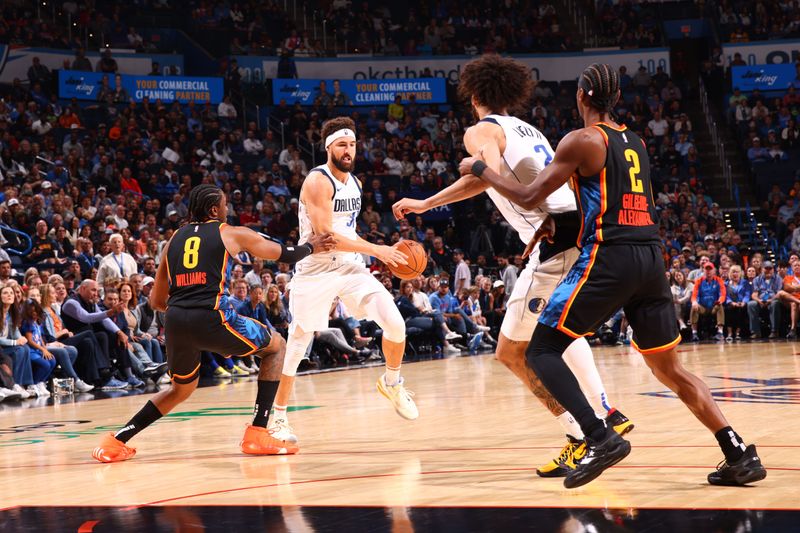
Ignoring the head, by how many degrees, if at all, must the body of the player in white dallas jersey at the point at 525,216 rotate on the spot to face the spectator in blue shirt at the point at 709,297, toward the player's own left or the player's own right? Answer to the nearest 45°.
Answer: approximately 45° to the player's own right

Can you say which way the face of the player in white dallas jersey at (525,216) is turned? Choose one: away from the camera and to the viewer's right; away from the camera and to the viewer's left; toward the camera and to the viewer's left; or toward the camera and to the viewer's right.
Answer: away from the camera and to the viewer's left

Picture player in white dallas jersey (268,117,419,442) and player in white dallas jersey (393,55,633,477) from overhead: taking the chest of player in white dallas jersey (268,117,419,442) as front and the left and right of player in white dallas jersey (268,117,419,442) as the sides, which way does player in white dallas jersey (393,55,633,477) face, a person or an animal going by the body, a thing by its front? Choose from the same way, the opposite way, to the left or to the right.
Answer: the opposite way

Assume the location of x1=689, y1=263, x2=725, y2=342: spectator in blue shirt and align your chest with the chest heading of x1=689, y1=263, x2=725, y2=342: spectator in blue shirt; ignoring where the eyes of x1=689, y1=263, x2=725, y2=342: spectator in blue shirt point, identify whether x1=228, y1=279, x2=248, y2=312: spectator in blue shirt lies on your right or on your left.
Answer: on your right

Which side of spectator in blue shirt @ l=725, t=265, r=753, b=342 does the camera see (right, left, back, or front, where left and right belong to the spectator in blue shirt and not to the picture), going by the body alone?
front

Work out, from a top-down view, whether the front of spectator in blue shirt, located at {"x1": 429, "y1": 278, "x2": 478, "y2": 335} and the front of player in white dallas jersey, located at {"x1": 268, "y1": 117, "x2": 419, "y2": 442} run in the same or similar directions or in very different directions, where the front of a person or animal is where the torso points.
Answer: same or similar directions

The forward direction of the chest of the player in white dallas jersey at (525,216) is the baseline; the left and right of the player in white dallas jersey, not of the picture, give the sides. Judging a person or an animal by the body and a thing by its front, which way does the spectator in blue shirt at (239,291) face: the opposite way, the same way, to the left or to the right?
the opposite way

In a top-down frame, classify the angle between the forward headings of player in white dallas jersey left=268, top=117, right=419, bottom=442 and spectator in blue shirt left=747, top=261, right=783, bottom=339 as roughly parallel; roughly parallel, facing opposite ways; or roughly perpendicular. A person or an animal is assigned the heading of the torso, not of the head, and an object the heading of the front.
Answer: roughly perpendicular

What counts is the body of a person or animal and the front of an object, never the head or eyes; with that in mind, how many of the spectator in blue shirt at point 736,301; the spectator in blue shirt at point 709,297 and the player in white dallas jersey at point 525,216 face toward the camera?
2

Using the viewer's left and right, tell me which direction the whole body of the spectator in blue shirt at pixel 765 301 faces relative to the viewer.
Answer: facing the viewer

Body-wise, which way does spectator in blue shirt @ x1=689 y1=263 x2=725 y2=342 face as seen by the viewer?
toward the camera

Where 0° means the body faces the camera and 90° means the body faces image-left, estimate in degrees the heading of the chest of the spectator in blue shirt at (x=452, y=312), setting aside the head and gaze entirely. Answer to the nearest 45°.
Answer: approximately 315°

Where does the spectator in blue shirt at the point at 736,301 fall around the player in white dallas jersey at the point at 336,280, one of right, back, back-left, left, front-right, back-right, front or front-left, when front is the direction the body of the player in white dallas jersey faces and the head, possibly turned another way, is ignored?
left

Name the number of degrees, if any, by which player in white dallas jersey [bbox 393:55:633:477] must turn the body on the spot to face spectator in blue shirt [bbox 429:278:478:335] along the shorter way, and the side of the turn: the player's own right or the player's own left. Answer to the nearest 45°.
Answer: approximately 45° to the player's own right

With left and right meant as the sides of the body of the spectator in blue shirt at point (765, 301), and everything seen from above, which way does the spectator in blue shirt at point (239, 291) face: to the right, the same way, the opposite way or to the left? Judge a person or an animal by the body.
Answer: to the left
